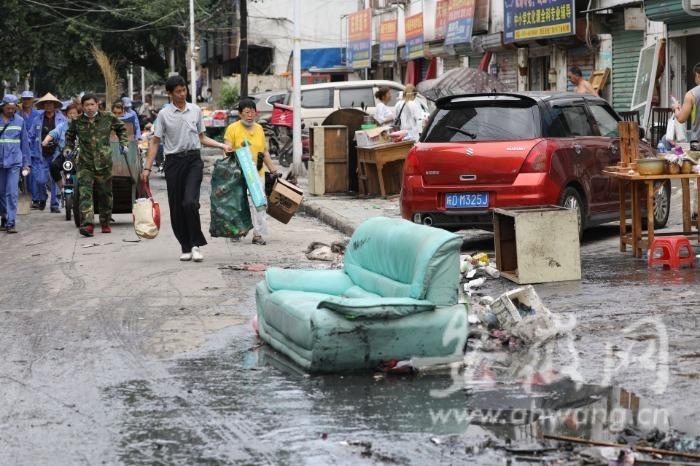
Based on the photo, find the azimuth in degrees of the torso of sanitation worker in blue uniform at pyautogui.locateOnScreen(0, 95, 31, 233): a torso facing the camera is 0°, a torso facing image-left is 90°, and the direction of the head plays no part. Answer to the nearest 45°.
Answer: approximately 0°

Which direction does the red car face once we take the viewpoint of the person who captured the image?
facing away from the viewer and to the right of the viewer

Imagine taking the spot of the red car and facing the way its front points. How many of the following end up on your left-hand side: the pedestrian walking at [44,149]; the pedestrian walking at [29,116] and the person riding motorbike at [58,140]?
3

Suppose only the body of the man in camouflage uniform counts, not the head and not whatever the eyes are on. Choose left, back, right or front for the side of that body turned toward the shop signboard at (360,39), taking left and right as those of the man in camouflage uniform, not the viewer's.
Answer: back

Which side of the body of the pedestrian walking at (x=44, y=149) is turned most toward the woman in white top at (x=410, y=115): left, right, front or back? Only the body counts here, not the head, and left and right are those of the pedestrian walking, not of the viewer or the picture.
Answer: left

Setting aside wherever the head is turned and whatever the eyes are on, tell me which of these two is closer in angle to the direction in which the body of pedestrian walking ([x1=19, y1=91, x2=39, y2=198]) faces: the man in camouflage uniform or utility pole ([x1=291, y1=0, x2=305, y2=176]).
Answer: the man in camouflage uniform

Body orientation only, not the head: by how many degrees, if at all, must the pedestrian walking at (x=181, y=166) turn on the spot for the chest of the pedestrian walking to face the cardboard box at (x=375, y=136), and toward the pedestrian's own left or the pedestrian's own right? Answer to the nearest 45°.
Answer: approximately 135° to the pedestrian's own left

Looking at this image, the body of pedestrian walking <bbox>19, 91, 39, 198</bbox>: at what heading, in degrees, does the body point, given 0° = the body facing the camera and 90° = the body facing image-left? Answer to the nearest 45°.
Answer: approximately 0°

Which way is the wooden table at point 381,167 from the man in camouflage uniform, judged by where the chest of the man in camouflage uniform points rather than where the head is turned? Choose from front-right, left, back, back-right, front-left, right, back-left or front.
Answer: back-left

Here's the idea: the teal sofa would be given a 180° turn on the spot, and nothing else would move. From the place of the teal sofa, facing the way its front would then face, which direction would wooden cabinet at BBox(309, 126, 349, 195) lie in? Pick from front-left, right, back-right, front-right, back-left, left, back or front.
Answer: front-left

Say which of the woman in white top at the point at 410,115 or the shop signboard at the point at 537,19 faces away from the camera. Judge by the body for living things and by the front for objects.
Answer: the woman in white top
